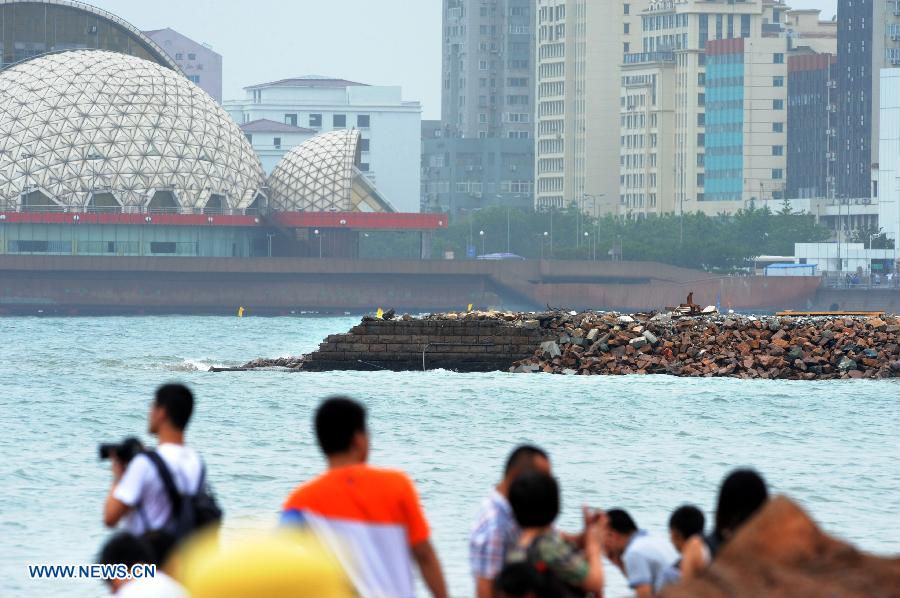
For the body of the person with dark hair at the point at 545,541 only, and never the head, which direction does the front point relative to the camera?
away from the camera

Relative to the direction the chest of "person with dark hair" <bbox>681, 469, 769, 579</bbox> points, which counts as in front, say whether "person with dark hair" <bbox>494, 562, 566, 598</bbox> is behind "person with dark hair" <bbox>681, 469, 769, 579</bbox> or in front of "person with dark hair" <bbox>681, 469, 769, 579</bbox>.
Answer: behind

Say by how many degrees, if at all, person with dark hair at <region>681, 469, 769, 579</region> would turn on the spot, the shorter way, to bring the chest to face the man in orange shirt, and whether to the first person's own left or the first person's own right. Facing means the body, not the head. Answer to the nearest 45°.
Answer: approximately 135° to the first person's own left

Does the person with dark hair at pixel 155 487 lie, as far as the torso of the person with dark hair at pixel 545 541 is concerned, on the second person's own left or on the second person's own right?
on the second person's own left

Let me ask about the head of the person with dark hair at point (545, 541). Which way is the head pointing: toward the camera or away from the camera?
away from the camera

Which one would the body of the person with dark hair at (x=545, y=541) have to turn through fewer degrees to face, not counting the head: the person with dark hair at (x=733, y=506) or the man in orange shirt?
the person with dark hair

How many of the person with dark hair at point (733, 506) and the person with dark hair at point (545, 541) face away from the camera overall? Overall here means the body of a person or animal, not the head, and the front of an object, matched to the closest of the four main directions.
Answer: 2

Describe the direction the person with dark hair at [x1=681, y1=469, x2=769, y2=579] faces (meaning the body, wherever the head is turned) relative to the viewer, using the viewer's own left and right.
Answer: facing away from the viewer

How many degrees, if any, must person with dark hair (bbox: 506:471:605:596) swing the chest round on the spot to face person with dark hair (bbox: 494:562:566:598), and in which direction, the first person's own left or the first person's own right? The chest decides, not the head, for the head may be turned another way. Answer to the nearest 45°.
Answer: approximately 180°

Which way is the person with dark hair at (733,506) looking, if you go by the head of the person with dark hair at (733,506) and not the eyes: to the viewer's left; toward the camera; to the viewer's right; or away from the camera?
away from the camera
